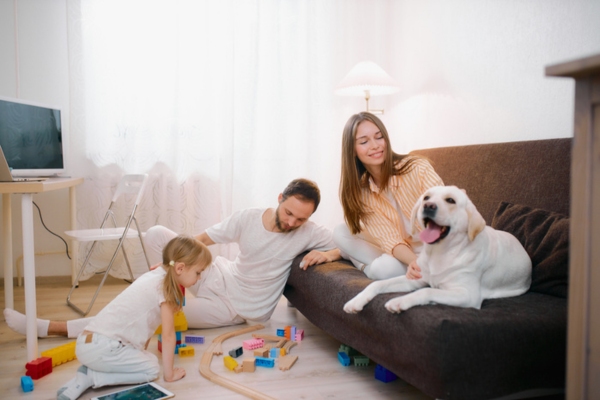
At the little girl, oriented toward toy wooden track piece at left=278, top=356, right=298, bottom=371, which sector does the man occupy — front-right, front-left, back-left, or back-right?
front-left

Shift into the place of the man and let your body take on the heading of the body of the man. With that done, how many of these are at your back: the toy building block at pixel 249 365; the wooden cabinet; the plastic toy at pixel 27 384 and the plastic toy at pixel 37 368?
0

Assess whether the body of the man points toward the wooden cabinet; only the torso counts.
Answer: no

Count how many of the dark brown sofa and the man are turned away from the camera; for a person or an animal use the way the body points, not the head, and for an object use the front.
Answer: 0

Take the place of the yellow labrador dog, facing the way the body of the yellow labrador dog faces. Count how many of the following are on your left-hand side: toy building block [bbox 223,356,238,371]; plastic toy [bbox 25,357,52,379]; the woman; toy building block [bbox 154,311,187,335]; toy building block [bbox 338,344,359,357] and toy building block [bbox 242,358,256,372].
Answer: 0

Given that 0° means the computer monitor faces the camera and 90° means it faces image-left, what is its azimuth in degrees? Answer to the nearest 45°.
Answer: approximately 315°

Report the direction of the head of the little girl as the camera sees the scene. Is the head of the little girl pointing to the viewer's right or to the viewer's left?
to the viewer's right

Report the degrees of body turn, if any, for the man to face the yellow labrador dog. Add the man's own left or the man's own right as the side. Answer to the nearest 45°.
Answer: approximately 90° to the man's own left

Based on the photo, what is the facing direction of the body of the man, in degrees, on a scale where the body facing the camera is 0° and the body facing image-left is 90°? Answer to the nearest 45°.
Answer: approximately 45°

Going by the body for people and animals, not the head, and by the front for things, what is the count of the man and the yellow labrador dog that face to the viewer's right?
0

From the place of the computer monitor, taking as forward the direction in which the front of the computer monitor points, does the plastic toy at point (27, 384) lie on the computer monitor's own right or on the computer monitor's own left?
on the computer monitor's own right

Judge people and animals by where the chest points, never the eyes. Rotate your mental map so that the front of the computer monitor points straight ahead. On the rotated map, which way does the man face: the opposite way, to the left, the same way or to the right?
to the right

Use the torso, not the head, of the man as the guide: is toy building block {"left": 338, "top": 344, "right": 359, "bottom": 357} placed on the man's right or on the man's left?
on the man's left

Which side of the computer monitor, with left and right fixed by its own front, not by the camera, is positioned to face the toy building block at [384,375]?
front

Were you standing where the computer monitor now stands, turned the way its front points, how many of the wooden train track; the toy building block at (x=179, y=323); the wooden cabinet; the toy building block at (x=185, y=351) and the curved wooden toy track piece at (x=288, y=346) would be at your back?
0
